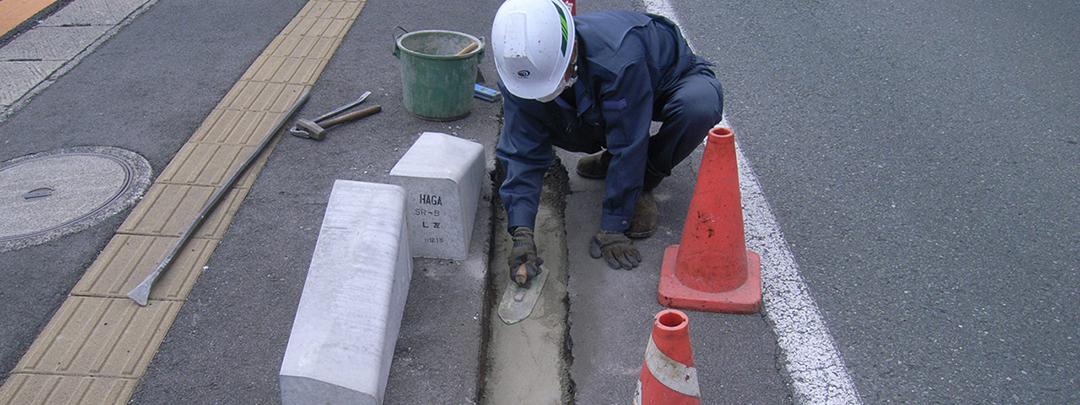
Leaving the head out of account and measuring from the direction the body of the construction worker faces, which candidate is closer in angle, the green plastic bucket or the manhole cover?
the manhole cover

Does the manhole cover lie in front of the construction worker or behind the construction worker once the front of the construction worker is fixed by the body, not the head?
in front

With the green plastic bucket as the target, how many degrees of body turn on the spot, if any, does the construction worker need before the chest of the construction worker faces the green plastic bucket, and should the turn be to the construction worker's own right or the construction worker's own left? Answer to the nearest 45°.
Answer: approximately 90° to the construction worker's own right

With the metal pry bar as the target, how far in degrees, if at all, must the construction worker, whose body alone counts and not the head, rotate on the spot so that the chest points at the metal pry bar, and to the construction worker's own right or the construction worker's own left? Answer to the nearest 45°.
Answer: approximately 45° to the construction worker's own right

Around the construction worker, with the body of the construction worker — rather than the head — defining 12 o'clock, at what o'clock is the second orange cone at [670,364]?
The second orange cone is roughly at 10 o'clock from the construction worker.

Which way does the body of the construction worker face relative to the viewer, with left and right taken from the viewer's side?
facing the viewer and to the left of the viewer

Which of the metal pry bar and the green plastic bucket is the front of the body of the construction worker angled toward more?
the metal pry bar

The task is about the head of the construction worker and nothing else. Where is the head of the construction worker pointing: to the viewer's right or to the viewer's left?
to the viewer's left

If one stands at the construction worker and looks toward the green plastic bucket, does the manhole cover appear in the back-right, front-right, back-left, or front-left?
front-left
